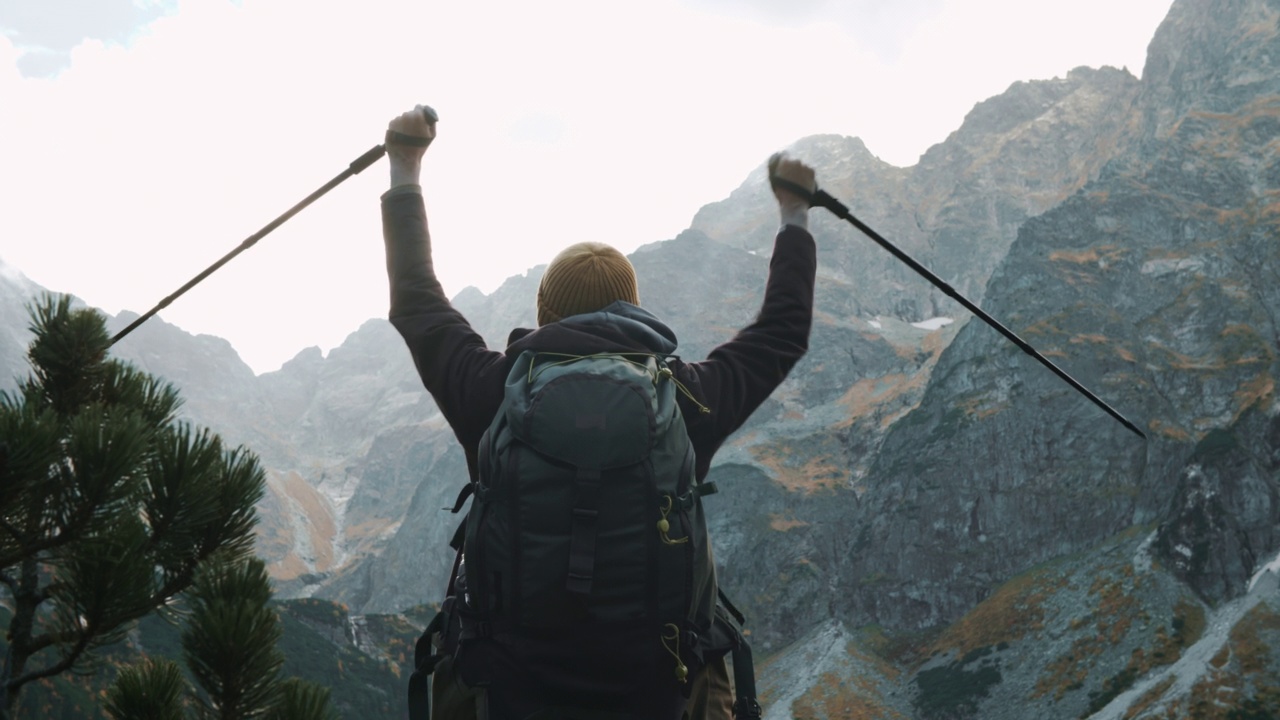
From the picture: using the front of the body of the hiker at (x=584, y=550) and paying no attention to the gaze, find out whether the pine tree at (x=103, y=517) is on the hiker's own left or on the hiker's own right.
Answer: on the hiker's own left

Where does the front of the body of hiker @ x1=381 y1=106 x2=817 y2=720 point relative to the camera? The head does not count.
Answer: away from the camera

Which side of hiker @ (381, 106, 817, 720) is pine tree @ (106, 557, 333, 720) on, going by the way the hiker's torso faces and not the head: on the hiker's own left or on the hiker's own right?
on the hiker's own left
